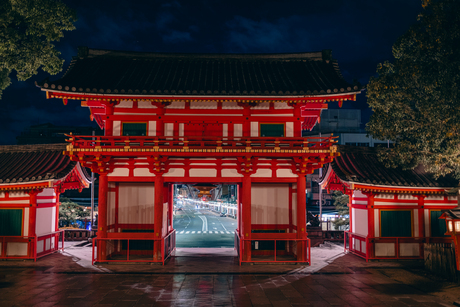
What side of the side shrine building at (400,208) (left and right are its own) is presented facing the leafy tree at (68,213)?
right

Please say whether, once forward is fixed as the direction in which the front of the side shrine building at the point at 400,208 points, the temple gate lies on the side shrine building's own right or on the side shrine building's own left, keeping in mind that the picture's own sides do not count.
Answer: on the side shrine building's own right

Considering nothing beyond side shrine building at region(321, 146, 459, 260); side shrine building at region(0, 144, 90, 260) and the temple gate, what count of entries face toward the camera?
3

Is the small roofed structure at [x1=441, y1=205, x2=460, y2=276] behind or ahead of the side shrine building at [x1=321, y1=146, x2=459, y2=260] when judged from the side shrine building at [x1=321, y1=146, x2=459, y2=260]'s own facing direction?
ahead

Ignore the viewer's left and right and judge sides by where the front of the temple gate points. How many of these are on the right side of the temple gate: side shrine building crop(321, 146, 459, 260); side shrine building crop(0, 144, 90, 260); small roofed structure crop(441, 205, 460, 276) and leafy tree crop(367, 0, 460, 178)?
1

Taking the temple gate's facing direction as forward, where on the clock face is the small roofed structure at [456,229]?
The small roofed structure is roughly at 10 o'clock from the temple gate.

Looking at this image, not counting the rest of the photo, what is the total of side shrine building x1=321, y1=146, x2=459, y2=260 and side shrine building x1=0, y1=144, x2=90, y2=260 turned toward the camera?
2
